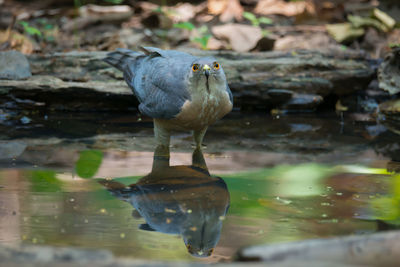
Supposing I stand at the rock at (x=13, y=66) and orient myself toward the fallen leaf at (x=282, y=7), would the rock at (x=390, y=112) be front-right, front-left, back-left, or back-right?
front-right

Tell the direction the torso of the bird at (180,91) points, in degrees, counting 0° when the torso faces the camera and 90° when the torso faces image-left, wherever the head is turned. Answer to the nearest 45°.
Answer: approximately 315°

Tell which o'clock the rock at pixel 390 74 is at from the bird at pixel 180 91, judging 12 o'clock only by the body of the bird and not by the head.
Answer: The rock is roughly at 9 o'clock from the bird.

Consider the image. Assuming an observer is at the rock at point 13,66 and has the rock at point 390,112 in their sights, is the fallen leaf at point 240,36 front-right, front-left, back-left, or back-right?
front-left

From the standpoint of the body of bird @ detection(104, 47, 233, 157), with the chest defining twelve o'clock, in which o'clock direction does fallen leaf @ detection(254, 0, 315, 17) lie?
The fallen leaf is roughly at 8 o'clock from the bird.

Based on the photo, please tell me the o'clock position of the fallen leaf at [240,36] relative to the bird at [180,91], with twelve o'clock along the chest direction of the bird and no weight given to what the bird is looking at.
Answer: The fallen leaf is roughly at 8 o'clock from the bird.

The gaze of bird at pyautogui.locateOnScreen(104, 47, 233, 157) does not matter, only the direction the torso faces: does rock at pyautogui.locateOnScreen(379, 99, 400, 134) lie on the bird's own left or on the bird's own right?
on the bird's own left

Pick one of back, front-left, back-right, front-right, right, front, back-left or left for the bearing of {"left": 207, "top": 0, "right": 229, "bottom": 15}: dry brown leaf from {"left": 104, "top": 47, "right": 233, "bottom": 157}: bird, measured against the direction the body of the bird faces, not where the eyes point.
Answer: back-left

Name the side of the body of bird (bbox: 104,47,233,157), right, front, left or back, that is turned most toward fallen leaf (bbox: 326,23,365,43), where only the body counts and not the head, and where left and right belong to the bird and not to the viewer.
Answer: left

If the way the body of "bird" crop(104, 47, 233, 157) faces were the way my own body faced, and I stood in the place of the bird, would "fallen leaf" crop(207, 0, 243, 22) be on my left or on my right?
on my left

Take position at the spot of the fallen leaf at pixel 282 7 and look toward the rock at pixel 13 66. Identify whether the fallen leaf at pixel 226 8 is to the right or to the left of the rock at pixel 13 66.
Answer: right
